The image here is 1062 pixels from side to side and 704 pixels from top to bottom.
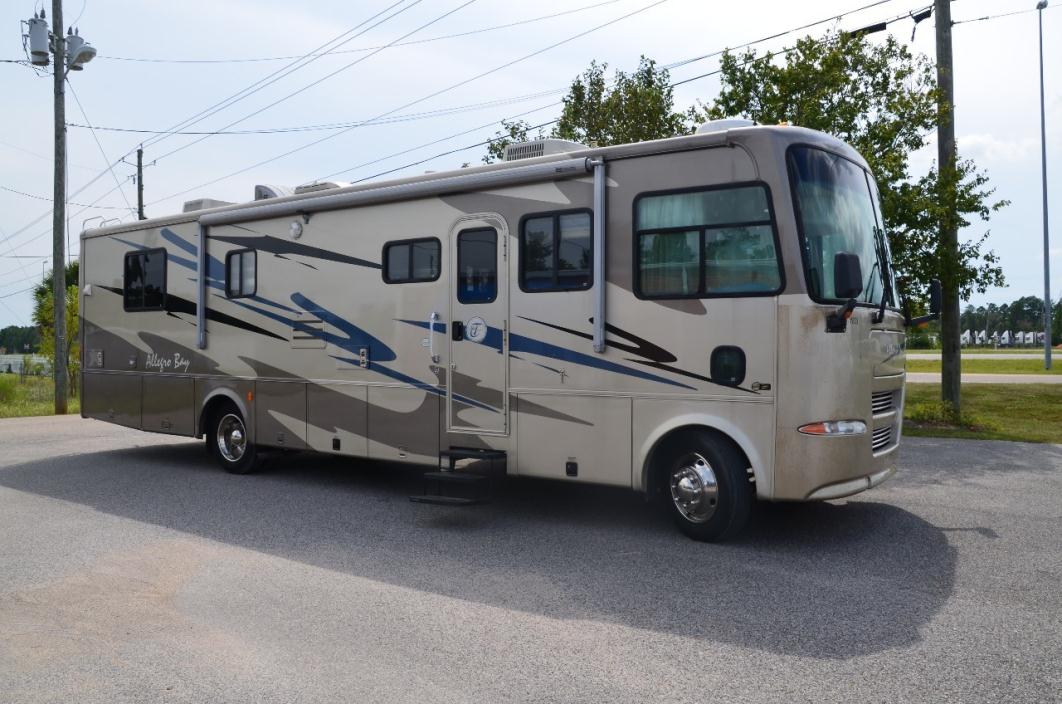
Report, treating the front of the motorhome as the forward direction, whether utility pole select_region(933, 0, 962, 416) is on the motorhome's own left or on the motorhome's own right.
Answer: on the motorhome's own left

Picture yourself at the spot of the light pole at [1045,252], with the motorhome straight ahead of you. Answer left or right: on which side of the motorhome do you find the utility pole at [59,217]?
right

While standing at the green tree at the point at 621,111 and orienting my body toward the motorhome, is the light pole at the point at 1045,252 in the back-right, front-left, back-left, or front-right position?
back-left

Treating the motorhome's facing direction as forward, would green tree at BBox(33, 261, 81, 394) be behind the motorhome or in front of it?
behind

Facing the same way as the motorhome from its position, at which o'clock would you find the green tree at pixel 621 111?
The green tree is roughly at 8 o'clock from the motorhome.

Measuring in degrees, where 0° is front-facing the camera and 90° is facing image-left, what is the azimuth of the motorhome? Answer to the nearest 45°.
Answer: approximately 315°

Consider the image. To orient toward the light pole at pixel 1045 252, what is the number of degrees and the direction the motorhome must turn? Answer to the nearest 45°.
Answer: approximately 90° to its left

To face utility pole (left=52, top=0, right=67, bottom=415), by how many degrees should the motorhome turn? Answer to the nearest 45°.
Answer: approximately 180°
